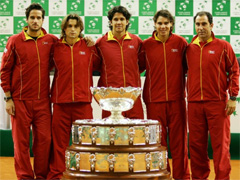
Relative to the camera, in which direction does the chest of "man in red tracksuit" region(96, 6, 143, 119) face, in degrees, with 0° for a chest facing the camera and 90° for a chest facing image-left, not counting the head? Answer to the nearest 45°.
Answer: approximately 0°

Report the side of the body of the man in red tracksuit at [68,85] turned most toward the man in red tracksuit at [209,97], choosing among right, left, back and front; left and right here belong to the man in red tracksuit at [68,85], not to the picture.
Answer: left

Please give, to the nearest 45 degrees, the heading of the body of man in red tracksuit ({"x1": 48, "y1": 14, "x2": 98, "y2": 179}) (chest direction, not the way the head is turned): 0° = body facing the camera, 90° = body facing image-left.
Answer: approximately 0°
